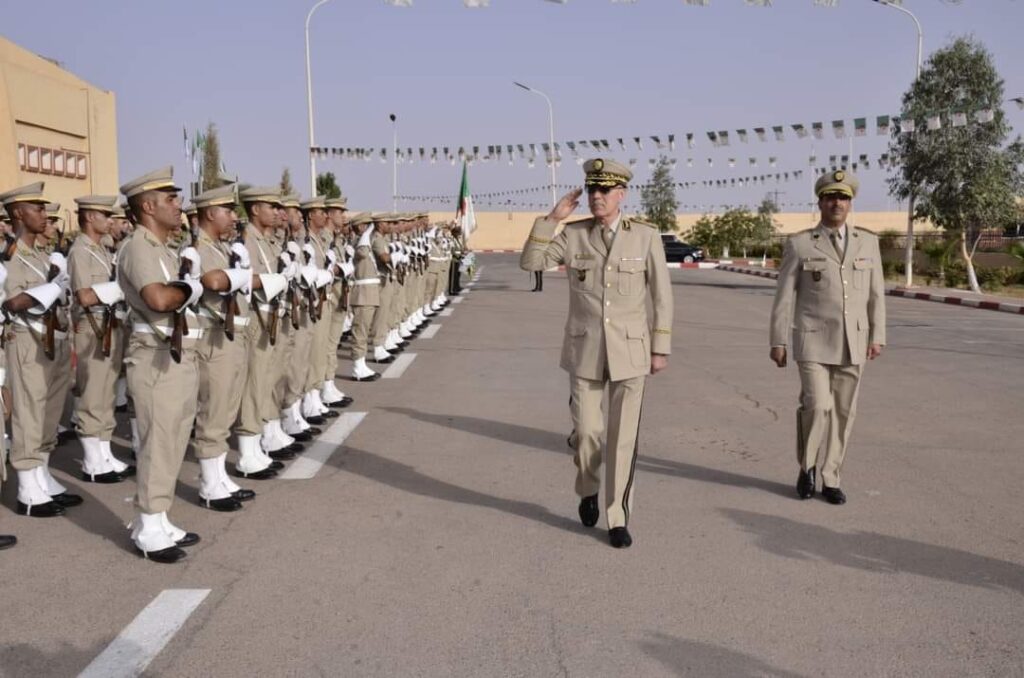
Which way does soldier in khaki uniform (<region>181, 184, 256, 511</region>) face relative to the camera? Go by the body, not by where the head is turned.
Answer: to the viewer's right

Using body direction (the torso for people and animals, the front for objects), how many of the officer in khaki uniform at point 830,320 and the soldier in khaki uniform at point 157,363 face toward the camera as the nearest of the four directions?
1

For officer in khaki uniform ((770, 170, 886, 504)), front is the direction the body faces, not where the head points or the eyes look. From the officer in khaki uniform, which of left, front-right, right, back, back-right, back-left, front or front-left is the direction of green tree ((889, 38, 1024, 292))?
back

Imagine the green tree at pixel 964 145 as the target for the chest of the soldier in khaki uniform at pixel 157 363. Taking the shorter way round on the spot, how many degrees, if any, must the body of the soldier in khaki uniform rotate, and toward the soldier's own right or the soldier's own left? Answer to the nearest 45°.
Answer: approximately 45° to the soldier's own left

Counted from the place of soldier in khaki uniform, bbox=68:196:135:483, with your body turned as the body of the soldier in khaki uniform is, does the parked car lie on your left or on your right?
on your left

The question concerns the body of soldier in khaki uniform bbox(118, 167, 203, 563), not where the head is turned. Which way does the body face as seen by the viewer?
to the viewer's right

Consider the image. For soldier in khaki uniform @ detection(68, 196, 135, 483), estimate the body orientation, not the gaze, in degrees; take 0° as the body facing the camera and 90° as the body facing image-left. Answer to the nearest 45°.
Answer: approximately 270°

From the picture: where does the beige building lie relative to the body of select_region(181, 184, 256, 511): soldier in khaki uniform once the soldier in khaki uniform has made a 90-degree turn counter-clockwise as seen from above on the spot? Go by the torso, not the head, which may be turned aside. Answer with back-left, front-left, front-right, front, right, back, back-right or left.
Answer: front

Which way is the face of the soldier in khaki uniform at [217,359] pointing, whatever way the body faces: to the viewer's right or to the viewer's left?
to the viewer's right
